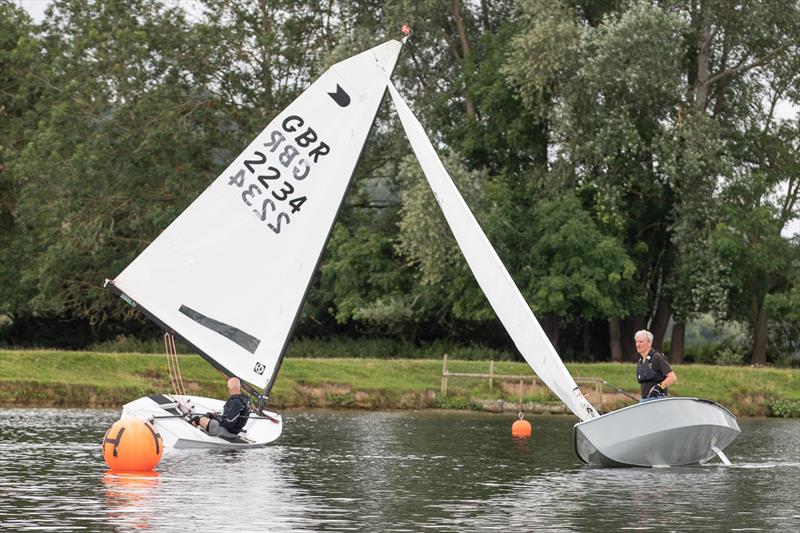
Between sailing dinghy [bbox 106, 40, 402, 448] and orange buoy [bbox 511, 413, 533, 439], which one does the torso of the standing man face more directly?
the sailing dinghy

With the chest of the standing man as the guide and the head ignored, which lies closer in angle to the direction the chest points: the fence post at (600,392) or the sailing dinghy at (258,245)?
the sailing dinghy

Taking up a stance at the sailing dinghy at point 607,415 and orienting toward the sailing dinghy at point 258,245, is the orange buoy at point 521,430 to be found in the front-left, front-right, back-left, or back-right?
front-right

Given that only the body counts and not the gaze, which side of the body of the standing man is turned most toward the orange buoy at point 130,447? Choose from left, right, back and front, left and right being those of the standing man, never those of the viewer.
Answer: front

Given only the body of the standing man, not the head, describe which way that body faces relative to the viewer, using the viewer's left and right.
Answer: facing the viewer and to the left of the viewer

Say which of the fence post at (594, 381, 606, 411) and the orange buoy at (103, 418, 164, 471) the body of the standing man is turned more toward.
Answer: the orange buoy

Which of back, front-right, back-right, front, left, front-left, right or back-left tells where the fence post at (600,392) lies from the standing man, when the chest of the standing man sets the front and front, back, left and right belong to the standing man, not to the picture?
back-right

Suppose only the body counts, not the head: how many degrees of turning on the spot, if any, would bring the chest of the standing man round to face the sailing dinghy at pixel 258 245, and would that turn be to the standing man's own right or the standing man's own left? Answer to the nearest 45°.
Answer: approximately 45° to the standing man's own right

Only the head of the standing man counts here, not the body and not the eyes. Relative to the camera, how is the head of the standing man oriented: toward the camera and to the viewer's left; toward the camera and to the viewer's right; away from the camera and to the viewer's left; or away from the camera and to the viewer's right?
toward the camera and to the viewer's left
